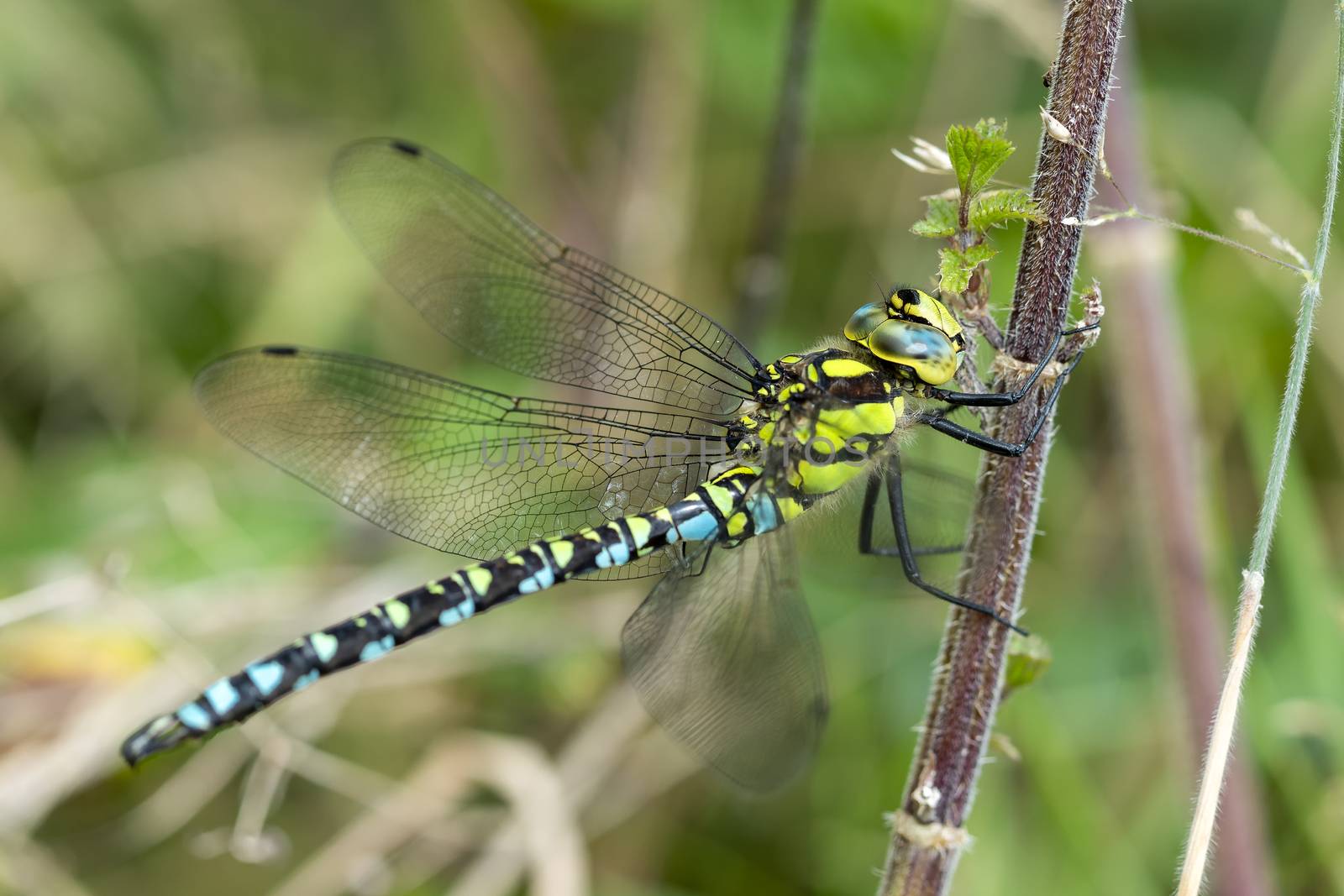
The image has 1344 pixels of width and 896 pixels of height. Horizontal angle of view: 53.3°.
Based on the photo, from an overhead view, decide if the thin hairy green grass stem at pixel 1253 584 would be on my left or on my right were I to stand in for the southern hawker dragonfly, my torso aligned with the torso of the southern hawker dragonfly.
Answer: on my right

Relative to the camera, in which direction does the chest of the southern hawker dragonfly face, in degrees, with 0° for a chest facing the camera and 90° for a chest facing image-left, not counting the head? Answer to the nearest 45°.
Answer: approximately 270°

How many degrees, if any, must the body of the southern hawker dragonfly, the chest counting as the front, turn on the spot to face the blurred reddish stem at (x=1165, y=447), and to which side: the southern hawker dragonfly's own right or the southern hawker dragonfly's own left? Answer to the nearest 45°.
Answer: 0° — it already faces it
